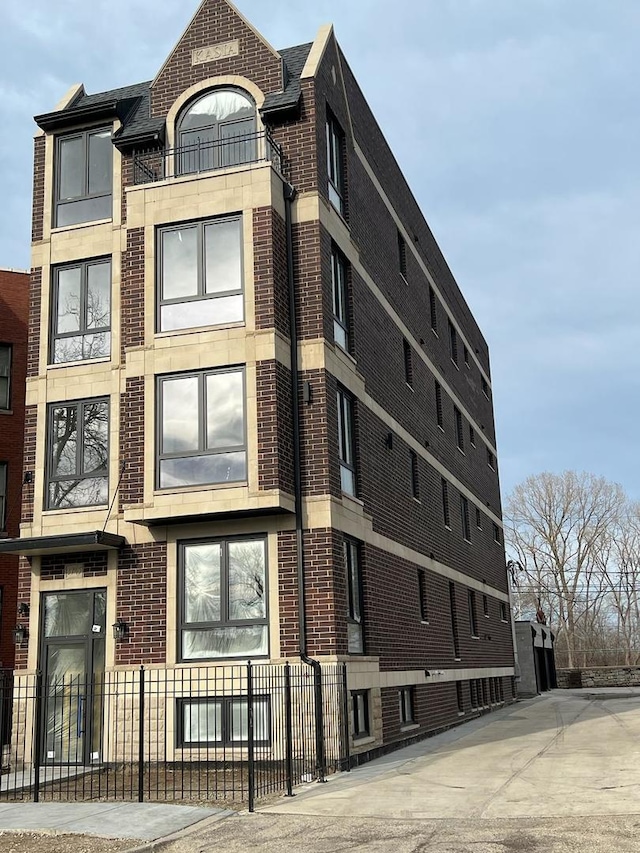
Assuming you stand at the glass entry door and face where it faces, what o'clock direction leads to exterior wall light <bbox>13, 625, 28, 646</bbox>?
The exterior wall light is roughly at 4 o'clock from the glass entry door.

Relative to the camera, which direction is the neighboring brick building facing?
toward the camera

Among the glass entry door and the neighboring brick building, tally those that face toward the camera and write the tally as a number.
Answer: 2

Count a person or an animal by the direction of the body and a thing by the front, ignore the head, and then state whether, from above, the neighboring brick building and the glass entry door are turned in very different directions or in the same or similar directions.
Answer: same or similar directions

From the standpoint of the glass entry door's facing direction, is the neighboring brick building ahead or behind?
behind

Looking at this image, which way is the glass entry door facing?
toward the camera
